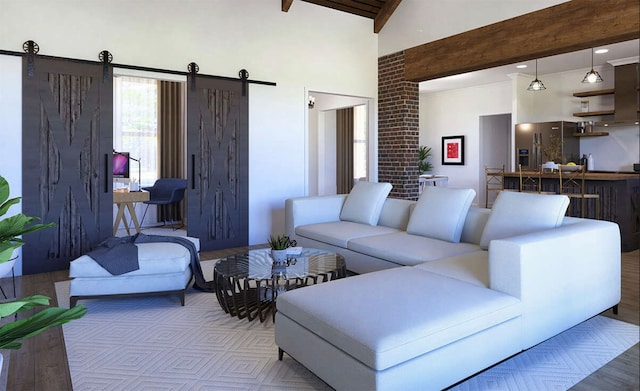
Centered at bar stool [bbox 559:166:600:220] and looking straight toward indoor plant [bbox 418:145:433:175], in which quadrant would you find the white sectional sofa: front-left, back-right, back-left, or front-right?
back-left

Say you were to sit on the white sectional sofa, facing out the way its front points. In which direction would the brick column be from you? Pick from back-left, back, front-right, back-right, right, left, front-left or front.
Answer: back-right

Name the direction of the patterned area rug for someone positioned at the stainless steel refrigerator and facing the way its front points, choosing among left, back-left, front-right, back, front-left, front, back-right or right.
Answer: front-left

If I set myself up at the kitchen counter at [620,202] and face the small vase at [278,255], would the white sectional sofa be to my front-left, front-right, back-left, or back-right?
front-left

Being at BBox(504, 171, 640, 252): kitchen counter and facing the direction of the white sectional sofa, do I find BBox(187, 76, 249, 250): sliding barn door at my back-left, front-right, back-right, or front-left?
front-right

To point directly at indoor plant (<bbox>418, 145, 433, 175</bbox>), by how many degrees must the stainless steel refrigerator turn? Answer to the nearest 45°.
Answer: approximately 90° to its right

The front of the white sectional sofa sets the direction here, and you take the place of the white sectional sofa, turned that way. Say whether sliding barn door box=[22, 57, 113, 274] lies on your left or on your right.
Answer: on your right

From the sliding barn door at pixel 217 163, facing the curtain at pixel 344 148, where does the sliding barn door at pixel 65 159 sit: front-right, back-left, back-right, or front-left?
back-left

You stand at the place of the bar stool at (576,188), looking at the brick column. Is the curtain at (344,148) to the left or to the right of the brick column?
right

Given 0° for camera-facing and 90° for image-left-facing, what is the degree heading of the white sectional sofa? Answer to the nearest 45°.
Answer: approximately 45°

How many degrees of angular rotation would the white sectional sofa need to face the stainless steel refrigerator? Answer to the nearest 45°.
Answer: approximately 135° to its right

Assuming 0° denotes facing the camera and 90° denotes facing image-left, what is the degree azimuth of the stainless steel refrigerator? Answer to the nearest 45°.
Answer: approximately 45°

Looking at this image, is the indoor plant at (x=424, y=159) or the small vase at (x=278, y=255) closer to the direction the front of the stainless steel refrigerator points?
the small vase

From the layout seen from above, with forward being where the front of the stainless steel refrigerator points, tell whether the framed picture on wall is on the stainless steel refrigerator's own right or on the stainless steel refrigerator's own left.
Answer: on the stainless steel refrigerator's own right

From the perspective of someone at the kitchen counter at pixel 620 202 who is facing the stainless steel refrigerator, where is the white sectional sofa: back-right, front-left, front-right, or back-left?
back-left

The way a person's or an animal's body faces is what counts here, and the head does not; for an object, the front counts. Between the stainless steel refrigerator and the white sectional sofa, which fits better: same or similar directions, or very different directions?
same or similar directions

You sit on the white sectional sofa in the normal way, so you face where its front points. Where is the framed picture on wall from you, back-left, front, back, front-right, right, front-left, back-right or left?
back-right
